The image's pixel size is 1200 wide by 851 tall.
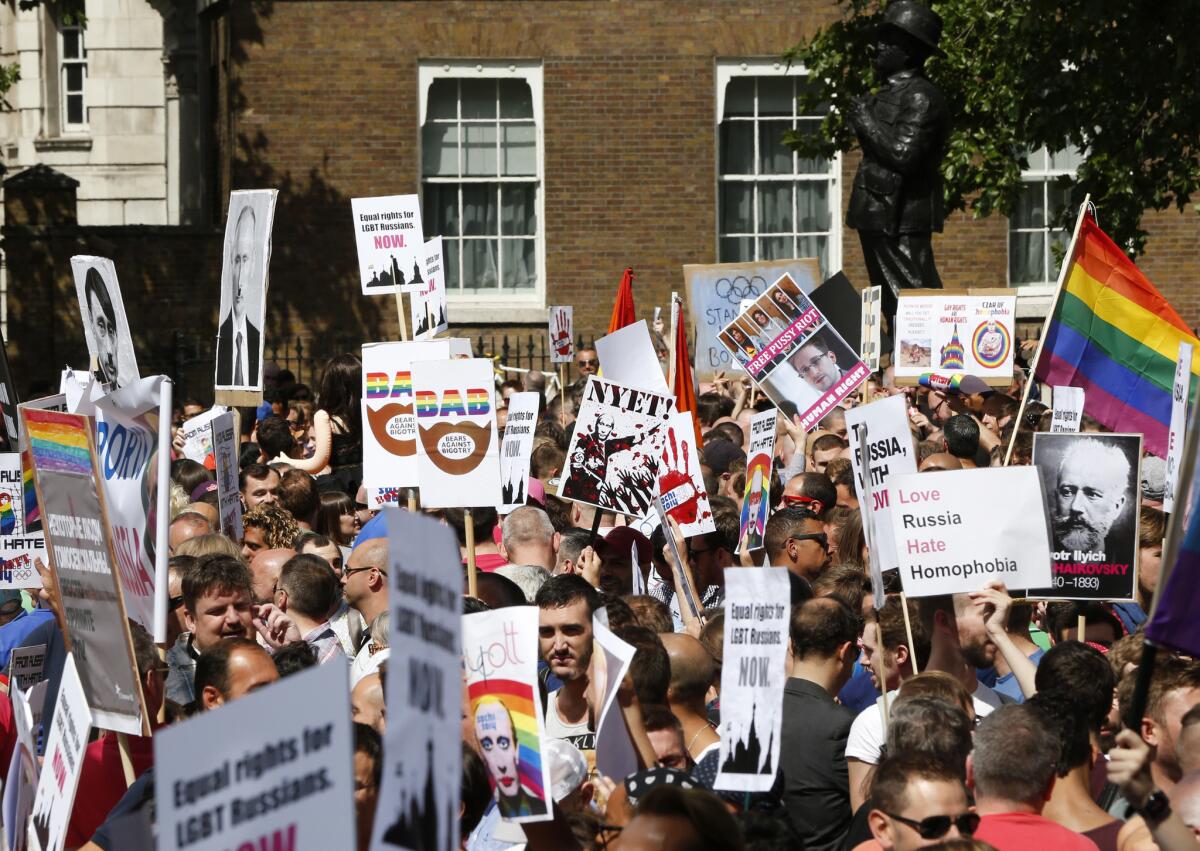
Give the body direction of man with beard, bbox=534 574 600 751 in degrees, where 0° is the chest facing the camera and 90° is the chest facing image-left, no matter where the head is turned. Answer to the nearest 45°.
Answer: approximately 45°

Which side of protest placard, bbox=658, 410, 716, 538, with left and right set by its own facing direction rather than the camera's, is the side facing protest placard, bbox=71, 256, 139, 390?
right

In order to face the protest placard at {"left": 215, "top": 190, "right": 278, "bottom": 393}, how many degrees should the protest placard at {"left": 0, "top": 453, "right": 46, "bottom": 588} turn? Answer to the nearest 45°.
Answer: approximately 135° to its left

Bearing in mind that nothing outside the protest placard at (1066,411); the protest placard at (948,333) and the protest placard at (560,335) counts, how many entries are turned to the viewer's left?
0

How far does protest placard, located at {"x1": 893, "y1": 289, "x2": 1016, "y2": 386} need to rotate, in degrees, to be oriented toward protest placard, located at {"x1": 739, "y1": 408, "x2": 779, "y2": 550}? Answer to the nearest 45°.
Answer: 0° — it already faces it

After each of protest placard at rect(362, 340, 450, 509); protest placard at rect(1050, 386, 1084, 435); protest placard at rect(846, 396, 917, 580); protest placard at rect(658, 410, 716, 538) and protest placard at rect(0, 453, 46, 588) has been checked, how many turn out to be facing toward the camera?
5

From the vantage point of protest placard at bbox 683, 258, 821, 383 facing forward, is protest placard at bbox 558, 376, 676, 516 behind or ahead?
ahead

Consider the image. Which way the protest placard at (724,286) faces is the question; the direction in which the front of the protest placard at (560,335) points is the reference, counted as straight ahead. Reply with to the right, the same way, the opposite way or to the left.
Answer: the same way

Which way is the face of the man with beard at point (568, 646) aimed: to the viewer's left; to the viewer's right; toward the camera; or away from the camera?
toward the camera

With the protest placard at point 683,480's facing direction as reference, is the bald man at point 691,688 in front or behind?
in front

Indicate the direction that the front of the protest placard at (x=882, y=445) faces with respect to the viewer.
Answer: facing the viewer
